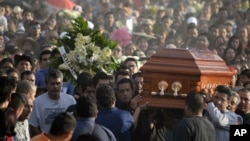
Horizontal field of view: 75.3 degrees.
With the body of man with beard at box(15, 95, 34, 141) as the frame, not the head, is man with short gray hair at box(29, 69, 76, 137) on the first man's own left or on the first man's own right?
on the first man's own left

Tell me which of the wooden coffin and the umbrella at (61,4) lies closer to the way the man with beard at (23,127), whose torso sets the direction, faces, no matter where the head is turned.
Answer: the wooden coffin

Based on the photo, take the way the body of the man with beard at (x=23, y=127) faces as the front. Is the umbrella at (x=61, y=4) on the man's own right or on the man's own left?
on the man's own left

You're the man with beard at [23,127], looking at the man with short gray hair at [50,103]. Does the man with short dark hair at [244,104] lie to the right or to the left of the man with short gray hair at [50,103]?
right

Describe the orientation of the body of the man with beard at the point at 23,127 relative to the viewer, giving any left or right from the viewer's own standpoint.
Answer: facing the viewer and to the right of the viewer

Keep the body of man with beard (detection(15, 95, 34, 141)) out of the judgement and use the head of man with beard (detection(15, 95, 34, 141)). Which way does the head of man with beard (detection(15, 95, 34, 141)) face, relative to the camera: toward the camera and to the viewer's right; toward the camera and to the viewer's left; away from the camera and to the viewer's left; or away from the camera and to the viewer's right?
toward the camera and to the viewer's right
